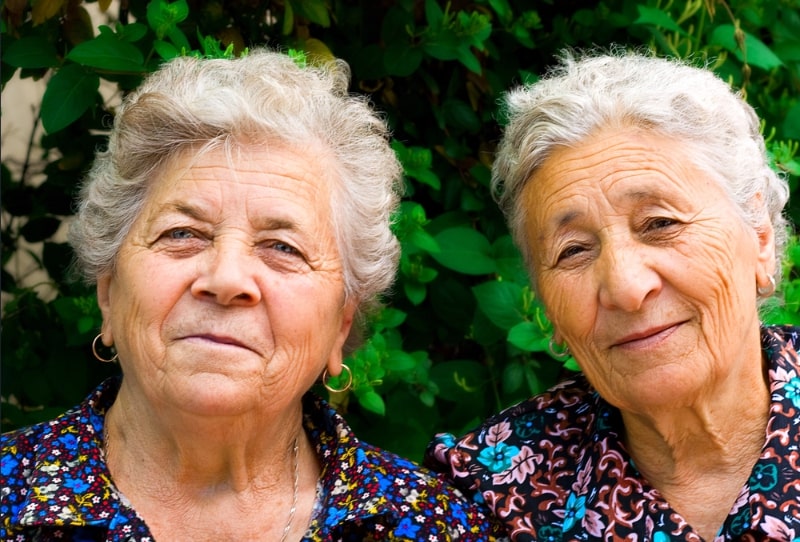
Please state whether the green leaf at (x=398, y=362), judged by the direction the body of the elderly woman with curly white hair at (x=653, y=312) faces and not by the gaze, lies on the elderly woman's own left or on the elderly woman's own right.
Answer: on the elderly woman's own right

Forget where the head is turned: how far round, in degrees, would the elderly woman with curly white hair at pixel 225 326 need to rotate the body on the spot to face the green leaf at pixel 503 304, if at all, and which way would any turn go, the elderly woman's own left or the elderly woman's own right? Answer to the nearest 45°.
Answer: approximately 135° to the elderly woman's own left

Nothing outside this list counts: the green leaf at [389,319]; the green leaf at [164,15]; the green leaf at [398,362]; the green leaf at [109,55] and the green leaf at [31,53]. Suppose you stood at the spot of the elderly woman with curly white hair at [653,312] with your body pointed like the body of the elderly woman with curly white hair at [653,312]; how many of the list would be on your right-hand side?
5

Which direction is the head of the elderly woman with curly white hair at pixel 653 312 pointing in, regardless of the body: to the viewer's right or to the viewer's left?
to the viewer's left

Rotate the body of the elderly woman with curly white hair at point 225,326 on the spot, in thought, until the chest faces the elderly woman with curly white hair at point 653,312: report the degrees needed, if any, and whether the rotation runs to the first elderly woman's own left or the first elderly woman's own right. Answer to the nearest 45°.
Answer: approximately 90° to the first elderly woman's own left

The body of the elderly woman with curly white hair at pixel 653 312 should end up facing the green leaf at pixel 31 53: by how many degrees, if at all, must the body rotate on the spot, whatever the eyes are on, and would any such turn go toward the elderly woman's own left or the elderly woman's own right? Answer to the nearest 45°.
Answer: approximately 90° to the elderly woman's own right

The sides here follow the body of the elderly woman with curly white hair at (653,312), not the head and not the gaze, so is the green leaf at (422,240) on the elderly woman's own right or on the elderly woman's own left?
on the elderly woman's own right

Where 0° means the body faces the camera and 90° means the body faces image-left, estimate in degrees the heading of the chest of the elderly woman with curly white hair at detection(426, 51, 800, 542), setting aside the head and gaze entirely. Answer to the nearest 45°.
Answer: approximately 0°

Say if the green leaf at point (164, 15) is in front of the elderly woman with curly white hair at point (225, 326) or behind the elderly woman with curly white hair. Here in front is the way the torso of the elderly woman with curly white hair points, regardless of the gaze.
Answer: behind
